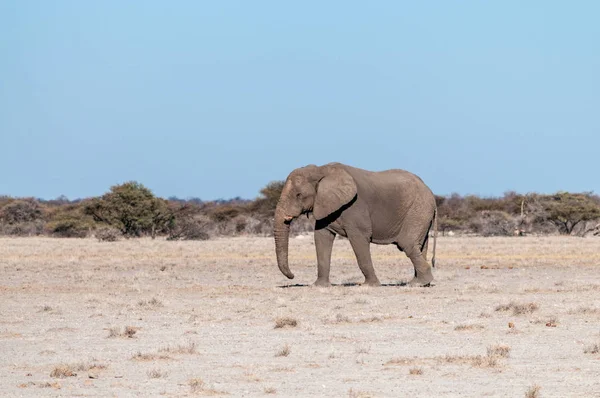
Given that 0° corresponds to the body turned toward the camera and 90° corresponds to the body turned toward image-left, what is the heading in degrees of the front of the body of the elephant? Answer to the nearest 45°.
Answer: approximately 90°

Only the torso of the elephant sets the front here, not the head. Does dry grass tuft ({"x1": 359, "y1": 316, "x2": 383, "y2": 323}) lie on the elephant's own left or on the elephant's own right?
on the elephant's own left

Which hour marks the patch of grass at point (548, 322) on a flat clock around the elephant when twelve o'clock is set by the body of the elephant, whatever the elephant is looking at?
The patch of grass is roughly at 8 o'clock from the elephant.

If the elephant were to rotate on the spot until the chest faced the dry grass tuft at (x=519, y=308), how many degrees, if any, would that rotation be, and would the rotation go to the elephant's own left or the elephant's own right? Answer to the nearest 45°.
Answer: approximately 135° to the elephant's own left

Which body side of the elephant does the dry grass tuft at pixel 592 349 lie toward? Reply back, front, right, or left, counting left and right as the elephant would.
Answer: left

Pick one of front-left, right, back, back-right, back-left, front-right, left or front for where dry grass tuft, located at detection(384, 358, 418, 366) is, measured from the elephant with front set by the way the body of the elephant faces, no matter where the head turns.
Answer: left

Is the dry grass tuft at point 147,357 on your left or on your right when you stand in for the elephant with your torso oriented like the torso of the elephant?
on your left

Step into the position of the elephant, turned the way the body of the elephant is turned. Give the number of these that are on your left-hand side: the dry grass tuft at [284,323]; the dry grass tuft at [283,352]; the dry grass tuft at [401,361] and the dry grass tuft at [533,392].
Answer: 4

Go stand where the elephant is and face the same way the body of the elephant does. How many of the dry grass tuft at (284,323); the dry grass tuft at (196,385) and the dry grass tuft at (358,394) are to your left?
3

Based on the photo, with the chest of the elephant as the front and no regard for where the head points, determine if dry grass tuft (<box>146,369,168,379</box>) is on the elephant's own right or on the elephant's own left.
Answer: on the elephant's own left

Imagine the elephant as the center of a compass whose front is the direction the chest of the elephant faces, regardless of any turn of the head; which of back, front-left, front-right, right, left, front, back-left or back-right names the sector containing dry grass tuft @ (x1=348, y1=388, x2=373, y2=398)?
left

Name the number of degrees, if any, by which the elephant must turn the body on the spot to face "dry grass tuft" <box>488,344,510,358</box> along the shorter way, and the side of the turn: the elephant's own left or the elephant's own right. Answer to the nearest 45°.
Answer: approximately 90° to the elephant's own left

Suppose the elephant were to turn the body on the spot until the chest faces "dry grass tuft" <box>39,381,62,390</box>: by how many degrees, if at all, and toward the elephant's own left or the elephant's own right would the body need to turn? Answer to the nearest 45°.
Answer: approximately 90° to the elephant's own left

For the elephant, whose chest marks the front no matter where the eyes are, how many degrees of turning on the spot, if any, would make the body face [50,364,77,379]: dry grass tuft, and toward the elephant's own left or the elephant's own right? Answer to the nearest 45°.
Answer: approximately 90° to the elephant's own left

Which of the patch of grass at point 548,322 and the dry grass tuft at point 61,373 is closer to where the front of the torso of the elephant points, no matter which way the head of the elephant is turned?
the dry grass tuft
